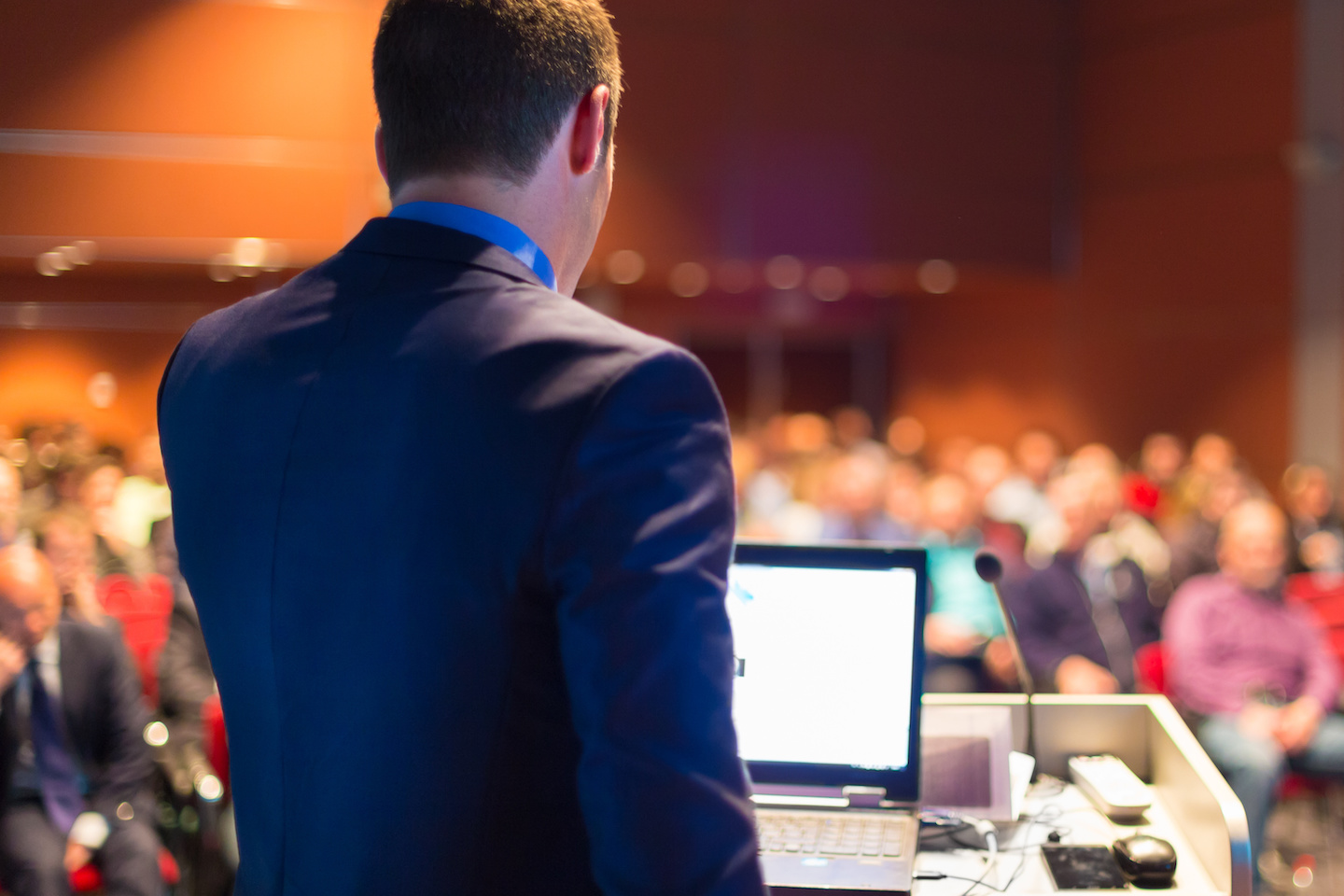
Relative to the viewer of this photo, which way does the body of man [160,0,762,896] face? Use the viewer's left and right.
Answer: facing away from the viewer and to the right of the viewer

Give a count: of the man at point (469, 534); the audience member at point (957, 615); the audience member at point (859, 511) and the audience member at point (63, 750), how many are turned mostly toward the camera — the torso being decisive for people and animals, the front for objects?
3

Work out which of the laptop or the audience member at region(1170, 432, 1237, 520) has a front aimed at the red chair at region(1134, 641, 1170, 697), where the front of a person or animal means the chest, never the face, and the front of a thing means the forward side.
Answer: the audience member

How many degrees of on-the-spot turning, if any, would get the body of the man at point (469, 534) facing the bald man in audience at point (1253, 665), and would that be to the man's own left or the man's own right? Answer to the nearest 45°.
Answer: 0° — they already face them

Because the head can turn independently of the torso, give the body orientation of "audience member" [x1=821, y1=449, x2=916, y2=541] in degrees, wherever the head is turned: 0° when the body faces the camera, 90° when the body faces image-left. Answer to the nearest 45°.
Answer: approximately 0°
